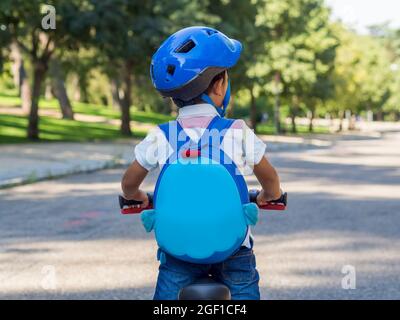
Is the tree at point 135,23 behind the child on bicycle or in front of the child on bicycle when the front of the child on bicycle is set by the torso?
in front

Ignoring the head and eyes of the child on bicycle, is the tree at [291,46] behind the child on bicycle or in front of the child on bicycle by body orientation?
in front

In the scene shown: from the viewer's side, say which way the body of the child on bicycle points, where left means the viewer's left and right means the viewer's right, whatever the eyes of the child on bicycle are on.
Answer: facing away from the viewer

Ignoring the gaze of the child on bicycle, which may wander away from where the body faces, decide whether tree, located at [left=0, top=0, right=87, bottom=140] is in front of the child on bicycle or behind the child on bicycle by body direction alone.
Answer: in front
